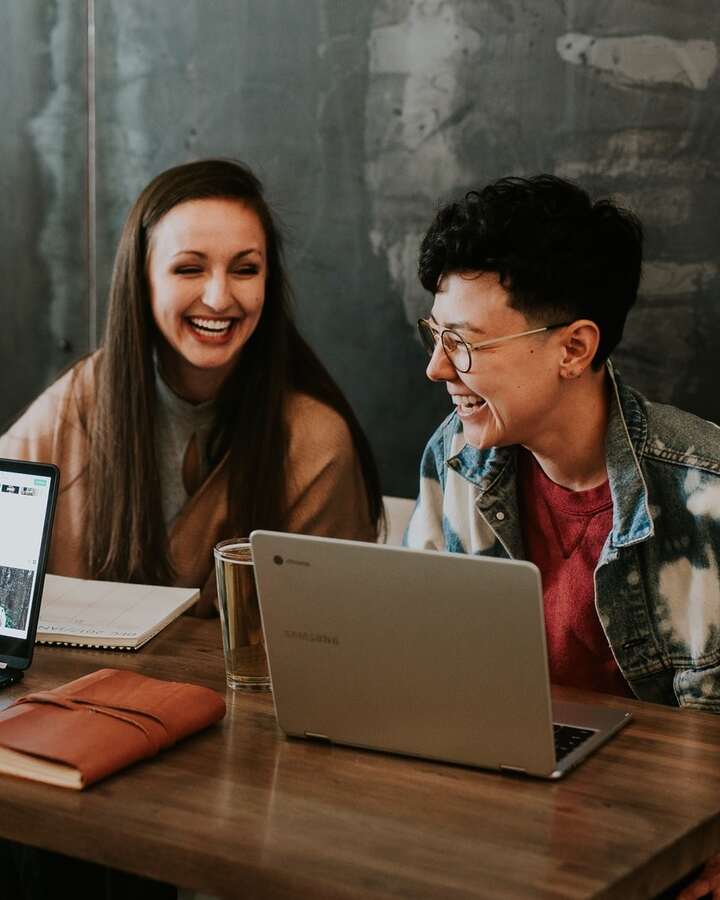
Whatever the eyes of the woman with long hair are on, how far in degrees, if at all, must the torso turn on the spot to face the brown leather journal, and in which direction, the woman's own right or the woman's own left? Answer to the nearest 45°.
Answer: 0° — they already face it

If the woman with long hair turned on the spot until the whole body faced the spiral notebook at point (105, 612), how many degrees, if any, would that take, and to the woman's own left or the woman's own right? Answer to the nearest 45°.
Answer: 0° — they already face it

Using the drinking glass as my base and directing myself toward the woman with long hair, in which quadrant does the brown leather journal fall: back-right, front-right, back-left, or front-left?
back-left

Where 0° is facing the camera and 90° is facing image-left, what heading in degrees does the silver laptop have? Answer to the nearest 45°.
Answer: approximately 225°

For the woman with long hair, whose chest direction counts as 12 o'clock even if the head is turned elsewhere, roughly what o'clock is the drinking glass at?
The drinking glass is roughly at 12 o'clock from the woman with long hair.

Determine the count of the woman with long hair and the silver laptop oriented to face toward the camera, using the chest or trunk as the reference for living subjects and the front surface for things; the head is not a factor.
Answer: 1

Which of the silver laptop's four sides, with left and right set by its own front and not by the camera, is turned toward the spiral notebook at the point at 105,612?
left

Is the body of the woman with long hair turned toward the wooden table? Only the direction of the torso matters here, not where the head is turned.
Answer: yes

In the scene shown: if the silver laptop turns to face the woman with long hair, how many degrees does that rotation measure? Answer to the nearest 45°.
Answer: approximately 45° to its left
